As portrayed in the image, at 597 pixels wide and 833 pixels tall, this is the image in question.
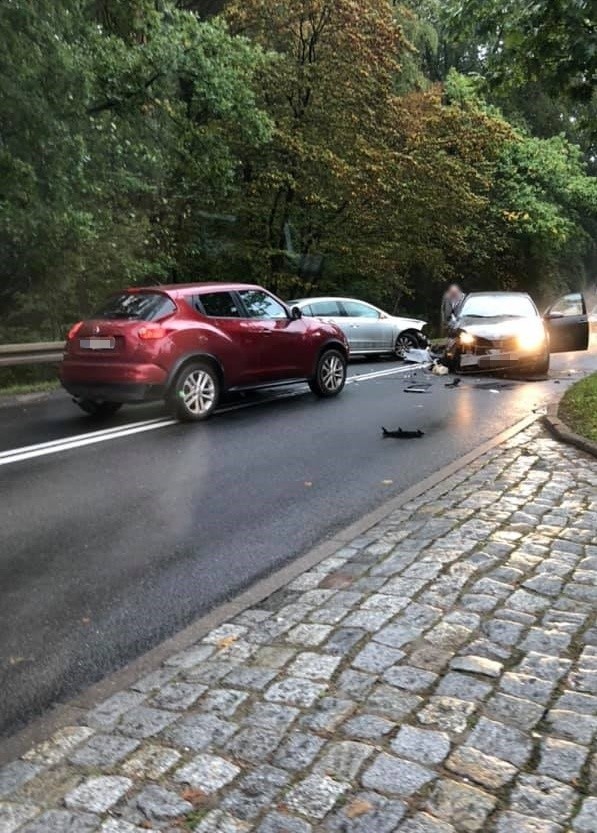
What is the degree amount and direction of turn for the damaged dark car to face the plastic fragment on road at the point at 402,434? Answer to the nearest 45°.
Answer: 0° — it already faces it

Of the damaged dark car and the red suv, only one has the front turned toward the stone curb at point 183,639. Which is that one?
the damaged dark car

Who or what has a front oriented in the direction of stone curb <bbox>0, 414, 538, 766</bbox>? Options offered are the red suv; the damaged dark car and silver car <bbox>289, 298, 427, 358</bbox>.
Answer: the damaged dark car

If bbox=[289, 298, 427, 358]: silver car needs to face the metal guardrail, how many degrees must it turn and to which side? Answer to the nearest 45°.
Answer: approximately 135° to its right

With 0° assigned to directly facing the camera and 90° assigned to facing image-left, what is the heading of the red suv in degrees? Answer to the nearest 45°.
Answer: approximately 225°

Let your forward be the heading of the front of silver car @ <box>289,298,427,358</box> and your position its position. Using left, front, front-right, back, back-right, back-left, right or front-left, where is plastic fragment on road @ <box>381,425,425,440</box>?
right

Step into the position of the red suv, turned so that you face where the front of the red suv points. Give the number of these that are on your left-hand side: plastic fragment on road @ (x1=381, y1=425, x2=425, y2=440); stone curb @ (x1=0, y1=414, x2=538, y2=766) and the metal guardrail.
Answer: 1

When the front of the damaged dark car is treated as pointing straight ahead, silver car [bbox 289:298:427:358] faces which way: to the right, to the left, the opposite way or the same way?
to the left

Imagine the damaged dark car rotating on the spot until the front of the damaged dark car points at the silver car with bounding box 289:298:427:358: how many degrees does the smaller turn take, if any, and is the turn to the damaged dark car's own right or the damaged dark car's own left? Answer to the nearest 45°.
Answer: approximately 135° to the damaged dark car's own right

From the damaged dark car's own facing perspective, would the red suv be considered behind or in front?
in front

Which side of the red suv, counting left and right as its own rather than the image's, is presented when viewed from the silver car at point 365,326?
front

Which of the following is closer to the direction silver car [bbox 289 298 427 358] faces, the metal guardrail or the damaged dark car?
the damaged dark car

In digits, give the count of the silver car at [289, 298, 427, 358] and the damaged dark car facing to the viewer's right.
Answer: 1

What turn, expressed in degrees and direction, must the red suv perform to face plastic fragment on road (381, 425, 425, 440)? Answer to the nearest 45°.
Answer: approximately 90° to its right

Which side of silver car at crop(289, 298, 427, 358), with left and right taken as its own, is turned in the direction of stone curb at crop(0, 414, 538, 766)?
right

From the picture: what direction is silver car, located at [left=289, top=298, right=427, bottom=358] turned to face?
to the viewer's right
